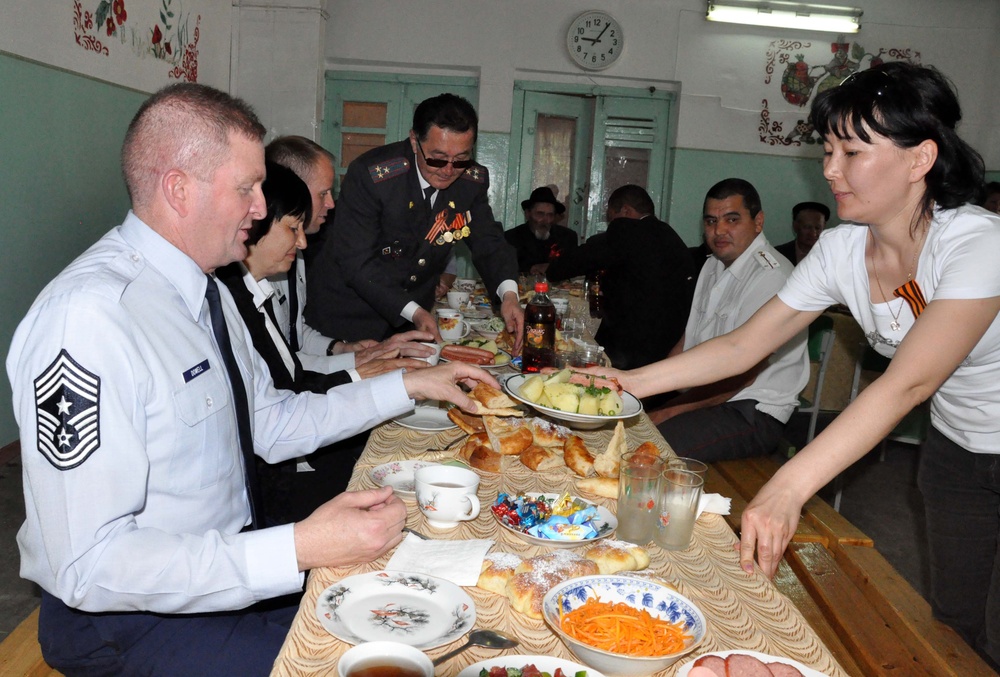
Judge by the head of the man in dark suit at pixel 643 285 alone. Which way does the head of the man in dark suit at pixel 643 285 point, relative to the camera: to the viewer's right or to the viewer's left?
to the viewer's left

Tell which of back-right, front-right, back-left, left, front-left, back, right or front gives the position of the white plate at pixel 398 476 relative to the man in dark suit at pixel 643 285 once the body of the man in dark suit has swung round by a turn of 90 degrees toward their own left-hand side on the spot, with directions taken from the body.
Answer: front-left

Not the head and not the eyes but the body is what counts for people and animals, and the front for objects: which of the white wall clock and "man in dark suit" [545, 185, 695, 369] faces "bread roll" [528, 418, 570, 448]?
the white wall clock

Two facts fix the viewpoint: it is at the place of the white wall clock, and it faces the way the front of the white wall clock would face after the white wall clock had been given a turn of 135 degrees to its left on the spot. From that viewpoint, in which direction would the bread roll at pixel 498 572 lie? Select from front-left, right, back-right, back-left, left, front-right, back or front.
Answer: back-right

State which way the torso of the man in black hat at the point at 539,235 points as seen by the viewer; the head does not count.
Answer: toward the camera

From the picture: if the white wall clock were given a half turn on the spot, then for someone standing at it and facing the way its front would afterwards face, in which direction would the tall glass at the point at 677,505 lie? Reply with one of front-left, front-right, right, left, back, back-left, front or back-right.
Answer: back

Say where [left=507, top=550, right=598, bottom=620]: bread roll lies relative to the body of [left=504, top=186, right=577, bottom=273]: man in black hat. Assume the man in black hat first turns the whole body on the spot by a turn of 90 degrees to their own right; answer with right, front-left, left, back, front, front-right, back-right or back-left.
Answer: left

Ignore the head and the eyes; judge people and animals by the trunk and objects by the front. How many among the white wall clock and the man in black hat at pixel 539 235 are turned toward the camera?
2

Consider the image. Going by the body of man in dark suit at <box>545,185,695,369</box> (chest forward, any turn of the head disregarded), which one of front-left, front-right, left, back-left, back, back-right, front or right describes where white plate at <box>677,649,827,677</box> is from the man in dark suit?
back-left

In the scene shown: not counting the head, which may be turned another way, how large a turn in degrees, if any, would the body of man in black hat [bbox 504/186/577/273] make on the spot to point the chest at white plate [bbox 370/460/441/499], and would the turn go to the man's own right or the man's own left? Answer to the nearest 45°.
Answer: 0° — they already face it

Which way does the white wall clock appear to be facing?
toward the camera

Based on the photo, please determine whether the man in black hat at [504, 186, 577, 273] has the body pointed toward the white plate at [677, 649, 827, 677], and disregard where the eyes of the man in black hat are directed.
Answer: yes

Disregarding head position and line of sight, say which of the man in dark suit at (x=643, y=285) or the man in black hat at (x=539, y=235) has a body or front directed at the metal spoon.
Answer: the man in black hat

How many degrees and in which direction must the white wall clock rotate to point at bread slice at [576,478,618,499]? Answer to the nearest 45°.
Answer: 0° — it already faces it

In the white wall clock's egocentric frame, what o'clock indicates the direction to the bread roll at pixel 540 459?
The bread roll is roughly at 12 o'clock from the white wall clock.
